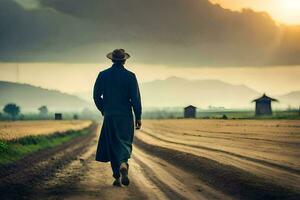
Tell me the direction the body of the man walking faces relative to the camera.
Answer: away from the camera
